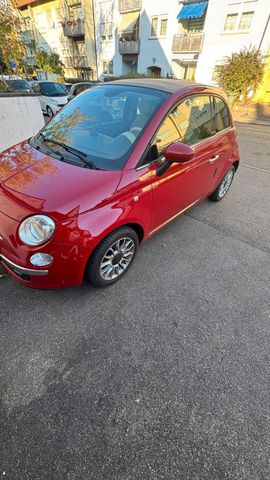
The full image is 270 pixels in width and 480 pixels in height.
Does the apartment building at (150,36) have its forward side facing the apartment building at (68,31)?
no

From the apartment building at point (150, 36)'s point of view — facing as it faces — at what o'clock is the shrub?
The shrub is roughly at 11 o'clock from the apartment building.

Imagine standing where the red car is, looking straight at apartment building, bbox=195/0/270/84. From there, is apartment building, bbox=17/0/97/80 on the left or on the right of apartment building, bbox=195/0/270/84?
left

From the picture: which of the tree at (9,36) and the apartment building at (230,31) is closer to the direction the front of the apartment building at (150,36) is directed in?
the tree

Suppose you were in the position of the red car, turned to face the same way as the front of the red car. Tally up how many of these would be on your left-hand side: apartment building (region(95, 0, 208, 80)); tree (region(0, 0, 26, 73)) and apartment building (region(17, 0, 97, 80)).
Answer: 0

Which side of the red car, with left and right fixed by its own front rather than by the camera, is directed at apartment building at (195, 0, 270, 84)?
back

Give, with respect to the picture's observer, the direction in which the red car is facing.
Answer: facing the viewer and to the left of the viewer

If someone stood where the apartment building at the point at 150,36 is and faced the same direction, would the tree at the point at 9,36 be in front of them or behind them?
in front

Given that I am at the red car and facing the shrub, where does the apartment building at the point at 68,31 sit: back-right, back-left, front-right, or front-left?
front-left

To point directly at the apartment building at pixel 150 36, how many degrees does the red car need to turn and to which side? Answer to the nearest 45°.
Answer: approximately 135° to its right

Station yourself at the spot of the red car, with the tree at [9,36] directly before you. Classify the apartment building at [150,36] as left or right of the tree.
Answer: right

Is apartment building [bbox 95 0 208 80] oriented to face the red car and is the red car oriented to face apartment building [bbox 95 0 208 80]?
no

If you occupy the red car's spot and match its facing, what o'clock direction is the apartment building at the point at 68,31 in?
The apartment building is roughly at 4 o'clock from the red car.

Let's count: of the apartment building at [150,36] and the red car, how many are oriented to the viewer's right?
0

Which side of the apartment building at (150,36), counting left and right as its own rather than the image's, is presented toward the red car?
front

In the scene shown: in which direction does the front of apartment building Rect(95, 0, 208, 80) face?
toward the camera
